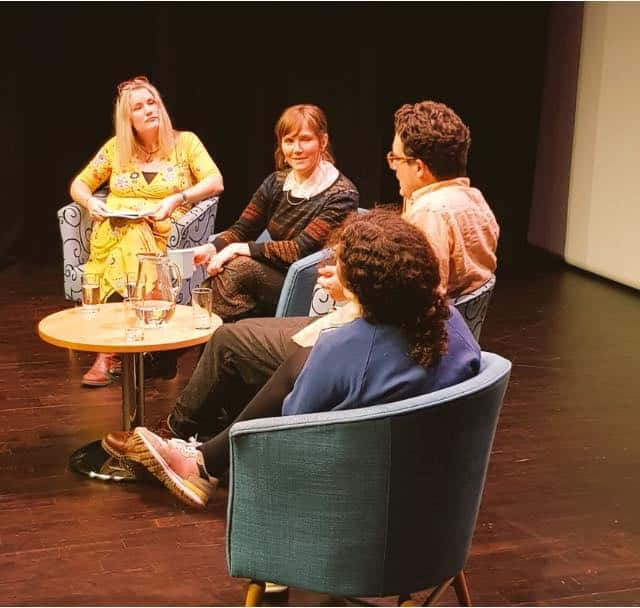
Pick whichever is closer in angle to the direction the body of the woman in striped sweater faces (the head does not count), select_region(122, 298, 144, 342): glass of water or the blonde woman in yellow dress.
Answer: the glass of water

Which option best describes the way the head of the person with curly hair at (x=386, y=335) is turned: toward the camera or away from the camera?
away from the camera

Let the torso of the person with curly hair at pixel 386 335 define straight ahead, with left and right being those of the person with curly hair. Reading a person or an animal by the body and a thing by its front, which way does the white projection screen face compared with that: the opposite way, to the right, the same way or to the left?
to the left

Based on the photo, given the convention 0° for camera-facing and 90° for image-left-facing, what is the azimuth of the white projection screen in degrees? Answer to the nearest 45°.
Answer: approximately 45°

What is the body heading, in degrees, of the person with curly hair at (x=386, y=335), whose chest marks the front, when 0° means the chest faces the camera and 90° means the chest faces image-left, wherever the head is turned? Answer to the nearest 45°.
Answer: approximately 135°

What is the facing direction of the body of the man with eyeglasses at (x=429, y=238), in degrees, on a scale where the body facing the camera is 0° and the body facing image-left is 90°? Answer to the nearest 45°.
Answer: approximately 90°

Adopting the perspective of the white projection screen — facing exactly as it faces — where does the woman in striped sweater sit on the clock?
The woman in striped sweater is roughly at 11 o'clock from the white projection screen.

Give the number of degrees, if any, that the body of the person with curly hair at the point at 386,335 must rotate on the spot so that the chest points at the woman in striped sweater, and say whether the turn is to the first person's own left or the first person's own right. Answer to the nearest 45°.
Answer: approximately 45° to the first person's own right

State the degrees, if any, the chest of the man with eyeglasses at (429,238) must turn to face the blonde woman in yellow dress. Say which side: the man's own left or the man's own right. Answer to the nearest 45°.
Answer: approximately 45° to the man's own right
